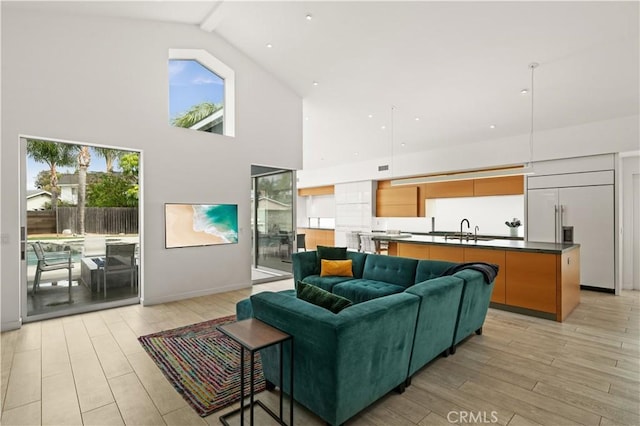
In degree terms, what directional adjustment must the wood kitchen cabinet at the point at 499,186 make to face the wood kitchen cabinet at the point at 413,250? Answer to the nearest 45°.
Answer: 0° — it already faces it

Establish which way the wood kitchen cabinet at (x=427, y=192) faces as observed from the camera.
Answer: facing the viewer

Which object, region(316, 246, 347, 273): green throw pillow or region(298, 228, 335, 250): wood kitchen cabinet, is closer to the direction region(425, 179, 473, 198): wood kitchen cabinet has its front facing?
the green throw pillow

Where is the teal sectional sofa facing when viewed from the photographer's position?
facing away from the viewer and to the left of the viewer

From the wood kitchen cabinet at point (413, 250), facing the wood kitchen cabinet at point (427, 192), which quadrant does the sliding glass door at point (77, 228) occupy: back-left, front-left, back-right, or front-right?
back-left

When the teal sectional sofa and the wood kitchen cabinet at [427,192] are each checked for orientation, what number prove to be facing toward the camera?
1

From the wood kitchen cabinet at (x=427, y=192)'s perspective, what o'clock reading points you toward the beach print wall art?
The beach print wall art is roughly at 1 o'clock from the wood kitchen cabinet.

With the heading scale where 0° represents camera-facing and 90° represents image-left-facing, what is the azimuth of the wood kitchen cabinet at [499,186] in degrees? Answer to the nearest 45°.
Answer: approximately 45°

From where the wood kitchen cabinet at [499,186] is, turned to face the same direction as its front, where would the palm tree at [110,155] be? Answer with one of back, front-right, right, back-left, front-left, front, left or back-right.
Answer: right

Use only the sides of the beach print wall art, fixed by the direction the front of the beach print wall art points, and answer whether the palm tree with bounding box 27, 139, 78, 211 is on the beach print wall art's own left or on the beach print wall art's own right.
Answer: on the beach print wall art's own right
